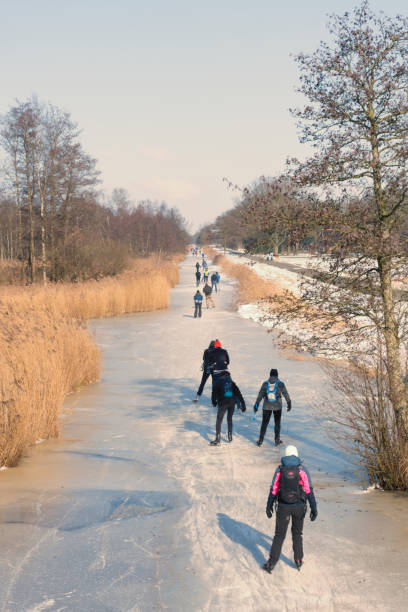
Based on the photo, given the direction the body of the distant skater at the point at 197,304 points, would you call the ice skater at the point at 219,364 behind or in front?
behind

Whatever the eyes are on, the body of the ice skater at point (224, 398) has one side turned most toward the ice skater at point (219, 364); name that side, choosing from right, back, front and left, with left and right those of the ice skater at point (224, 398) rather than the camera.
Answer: front

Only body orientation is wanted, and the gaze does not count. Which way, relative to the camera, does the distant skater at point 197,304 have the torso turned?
away from the camera

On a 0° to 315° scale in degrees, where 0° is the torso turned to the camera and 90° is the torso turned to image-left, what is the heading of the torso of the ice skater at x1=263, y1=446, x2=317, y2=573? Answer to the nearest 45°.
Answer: approximately 180°

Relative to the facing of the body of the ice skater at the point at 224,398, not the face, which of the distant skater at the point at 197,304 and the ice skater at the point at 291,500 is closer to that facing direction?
the distant skater

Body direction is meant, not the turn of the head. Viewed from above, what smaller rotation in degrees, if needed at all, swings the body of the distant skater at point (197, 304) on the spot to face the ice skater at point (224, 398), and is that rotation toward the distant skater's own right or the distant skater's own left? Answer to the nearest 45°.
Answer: approximately 180°

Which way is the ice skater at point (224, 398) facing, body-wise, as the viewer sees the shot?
away from the camera

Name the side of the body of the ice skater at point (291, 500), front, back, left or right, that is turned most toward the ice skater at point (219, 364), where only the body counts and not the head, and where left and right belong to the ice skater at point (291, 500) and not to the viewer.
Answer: front

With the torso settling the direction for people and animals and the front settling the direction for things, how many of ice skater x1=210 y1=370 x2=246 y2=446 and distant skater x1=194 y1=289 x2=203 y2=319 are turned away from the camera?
2

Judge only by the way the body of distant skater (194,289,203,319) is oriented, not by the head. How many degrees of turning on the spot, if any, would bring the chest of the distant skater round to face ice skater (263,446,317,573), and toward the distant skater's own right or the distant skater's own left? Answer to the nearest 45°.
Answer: approximately 180°

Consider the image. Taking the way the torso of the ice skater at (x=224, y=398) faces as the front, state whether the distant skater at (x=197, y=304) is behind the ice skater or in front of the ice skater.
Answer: in front
